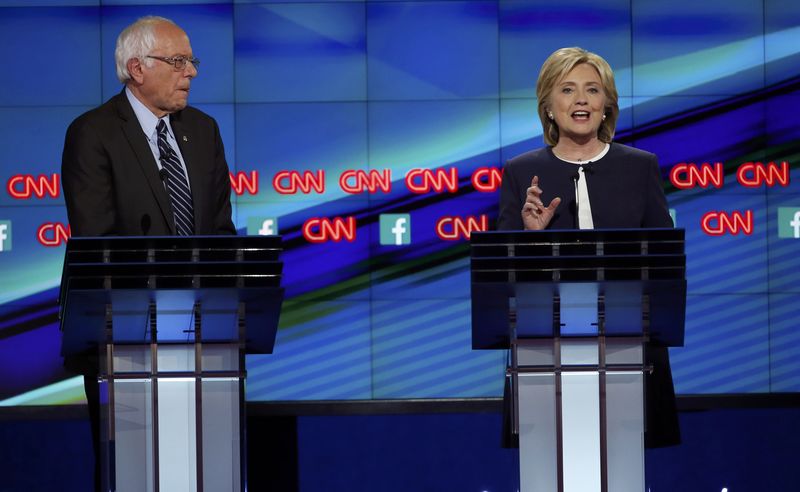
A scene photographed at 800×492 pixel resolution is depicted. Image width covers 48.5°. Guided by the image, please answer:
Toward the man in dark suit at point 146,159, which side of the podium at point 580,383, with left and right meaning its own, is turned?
right

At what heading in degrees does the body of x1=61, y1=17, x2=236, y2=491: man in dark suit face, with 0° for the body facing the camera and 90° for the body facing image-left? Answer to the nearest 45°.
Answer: approximately 315°

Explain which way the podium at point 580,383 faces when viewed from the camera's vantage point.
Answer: facing the viewer

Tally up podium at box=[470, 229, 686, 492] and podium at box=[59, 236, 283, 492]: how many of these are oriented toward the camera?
2

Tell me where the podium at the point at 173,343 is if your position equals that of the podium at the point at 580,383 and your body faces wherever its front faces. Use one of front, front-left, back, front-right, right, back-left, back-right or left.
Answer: right

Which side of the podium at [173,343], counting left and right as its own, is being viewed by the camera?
front

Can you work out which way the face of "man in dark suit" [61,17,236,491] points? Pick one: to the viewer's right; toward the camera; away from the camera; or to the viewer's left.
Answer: to the viewer's right

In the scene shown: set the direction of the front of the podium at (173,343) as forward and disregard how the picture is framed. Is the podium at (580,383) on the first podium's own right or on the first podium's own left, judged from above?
on the first podium's own left

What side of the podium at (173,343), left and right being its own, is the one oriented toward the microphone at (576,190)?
left

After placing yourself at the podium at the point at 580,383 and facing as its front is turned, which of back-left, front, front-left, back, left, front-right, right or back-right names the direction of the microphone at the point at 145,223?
right
